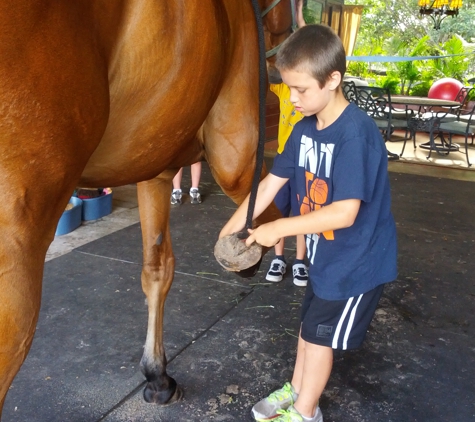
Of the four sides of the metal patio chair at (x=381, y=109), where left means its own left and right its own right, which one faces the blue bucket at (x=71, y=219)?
back

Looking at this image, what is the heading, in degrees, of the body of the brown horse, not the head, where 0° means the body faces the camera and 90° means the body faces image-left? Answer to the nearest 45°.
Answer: approximately 225°

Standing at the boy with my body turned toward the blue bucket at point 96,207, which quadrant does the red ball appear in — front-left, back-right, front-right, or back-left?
front-right

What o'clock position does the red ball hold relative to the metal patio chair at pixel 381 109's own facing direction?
The red ball is roughly at 11 o'clock from the metal patio chair.

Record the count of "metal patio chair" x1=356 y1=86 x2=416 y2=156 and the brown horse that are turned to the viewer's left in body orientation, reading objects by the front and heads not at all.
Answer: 0

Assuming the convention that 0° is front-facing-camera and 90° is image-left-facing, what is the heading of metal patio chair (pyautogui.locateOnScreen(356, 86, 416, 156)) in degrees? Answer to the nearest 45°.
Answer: approximately 225°

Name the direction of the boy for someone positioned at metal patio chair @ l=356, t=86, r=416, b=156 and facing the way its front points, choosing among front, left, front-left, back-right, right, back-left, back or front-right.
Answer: back-right

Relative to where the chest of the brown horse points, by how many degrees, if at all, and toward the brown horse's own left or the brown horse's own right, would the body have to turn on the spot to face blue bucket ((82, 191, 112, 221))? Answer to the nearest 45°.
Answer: approximately 45° to the brown horse's own left

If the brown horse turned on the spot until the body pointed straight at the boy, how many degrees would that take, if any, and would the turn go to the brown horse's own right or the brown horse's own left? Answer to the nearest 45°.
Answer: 0° — it already faces them
